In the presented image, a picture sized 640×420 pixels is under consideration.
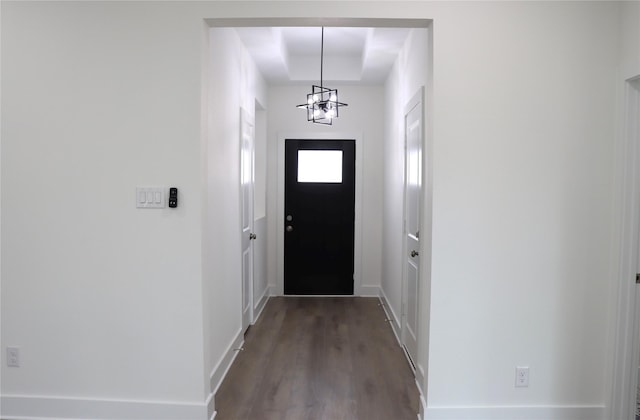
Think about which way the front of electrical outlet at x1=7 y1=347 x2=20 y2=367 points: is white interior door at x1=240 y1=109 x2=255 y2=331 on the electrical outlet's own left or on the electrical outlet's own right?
on the electrical outlet's own left

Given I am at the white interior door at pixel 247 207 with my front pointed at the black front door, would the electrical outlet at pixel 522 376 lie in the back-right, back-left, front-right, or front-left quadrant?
back-right

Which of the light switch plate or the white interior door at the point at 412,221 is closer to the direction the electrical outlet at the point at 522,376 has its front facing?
the light switch plate

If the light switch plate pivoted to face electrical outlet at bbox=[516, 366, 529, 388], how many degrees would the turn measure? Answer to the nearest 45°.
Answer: approximately 90° to its left

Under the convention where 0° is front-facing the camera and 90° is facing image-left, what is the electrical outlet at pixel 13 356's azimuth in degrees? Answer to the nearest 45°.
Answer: approximately 0°

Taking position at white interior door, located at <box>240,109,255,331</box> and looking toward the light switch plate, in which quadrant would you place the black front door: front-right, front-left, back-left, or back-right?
back-left
